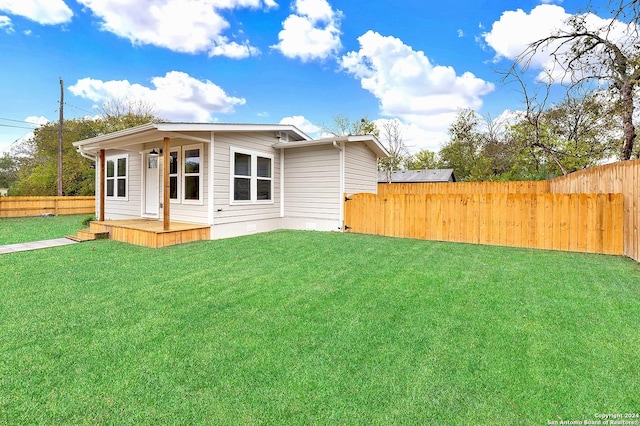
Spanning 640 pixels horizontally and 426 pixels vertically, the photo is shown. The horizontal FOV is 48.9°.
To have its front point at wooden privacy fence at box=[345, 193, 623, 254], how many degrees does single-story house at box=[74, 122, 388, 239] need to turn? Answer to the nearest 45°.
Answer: approximately 90° to its left

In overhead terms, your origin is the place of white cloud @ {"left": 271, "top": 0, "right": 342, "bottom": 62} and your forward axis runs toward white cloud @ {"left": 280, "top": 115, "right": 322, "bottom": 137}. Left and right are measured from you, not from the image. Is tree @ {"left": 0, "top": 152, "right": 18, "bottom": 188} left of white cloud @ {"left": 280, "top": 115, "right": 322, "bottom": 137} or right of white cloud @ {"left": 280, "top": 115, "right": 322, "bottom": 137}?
left

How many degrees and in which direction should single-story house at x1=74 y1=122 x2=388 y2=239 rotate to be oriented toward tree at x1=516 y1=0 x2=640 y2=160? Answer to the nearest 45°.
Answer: approximately 90° to its left

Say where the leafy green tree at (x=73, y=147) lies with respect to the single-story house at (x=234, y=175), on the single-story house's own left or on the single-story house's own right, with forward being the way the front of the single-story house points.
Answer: on the single-story house's own right

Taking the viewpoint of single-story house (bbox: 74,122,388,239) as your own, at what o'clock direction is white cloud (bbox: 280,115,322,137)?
The white cloud is roughly at 5 o'clock from the single-story house.

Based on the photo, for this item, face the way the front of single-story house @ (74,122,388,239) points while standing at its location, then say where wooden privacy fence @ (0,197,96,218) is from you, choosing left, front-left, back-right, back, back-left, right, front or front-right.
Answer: right

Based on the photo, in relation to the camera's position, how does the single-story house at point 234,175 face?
facing the viewer and to the left of the viewer

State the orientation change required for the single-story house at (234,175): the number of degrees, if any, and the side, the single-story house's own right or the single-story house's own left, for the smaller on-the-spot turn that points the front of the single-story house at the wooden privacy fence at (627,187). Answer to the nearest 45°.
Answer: approximately 90° to the single-story house's own left

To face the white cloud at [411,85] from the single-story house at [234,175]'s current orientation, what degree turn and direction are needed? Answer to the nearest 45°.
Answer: approximately 180°
